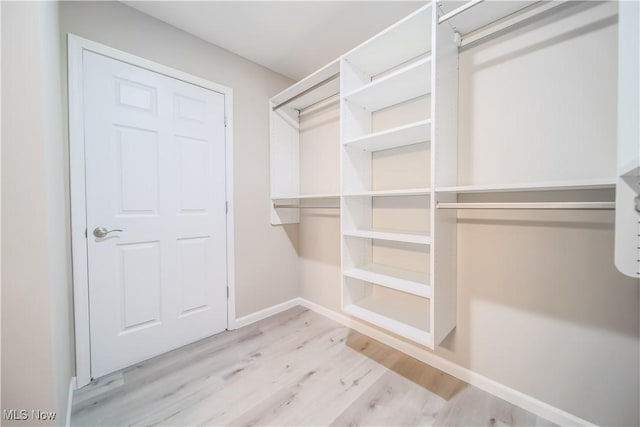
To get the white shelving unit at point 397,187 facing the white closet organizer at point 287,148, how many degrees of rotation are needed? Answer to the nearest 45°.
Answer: approximately 90° to its right

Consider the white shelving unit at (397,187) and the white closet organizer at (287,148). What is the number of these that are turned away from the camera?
0

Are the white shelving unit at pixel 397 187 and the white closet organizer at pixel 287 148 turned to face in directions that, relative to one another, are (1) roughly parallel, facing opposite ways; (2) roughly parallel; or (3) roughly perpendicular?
roughly parallel

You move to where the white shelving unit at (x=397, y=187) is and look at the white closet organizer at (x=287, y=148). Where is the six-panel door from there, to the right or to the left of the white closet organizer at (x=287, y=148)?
left

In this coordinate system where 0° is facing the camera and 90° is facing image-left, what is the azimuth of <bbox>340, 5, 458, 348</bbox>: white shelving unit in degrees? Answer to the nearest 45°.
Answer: approximately 45°

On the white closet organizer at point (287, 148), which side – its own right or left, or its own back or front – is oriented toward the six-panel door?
front

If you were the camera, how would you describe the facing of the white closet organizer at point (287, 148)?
facing the viewer and to the left of the viewer

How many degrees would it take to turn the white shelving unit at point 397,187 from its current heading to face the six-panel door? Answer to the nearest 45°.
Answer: approximately 45° to its right
